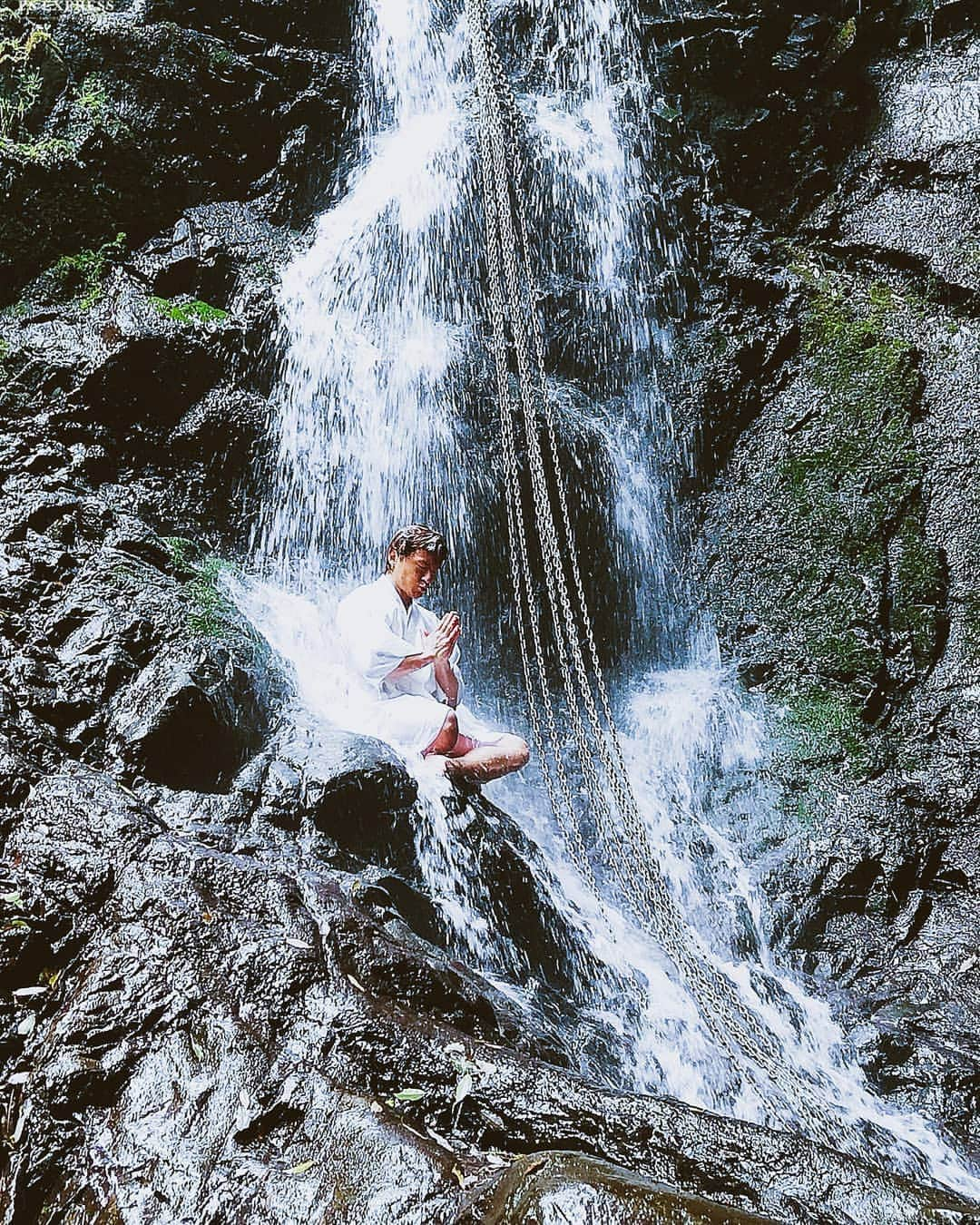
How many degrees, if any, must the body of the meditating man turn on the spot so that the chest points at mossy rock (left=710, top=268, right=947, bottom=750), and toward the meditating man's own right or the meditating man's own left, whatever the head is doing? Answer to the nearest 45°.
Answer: approximately 90° to the meditating man's own left

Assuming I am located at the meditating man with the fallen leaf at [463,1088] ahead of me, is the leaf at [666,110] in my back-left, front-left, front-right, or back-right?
back-left

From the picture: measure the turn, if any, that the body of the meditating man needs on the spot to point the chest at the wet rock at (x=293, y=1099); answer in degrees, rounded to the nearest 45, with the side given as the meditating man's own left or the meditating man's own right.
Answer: approximately 45° to the meditating man's own right

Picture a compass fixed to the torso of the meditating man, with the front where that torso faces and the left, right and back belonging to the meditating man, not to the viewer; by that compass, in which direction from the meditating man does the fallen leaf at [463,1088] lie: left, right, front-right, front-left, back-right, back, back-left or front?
front-right

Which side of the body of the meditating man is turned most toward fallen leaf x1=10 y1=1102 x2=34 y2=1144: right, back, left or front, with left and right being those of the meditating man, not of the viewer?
right

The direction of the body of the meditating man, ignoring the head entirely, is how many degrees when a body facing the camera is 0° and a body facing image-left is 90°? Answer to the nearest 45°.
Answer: approximately 315°

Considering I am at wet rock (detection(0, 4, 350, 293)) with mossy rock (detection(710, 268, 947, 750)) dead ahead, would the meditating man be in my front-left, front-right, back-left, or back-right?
front-right

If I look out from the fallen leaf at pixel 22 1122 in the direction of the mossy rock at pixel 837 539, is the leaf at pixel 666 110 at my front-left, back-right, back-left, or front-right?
front-left

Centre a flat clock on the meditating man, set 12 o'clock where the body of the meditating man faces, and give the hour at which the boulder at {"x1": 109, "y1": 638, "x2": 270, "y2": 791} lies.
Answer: The boulder is roughly at 4 o'clock from the meditating man.
